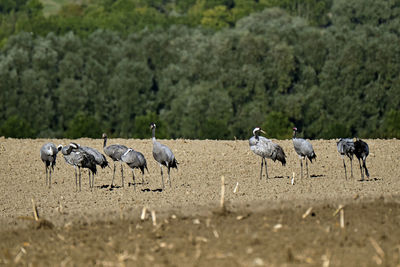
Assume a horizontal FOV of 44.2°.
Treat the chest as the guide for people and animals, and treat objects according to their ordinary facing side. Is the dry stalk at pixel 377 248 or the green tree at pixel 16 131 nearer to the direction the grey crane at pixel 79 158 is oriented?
the green tree

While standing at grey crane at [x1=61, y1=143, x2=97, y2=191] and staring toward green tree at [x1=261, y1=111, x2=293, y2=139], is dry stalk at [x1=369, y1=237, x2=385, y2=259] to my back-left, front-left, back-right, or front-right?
back-right

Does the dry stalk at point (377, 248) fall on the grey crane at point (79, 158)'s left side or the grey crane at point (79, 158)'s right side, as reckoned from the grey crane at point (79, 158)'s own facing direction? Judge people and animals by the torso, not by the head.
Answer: on its left

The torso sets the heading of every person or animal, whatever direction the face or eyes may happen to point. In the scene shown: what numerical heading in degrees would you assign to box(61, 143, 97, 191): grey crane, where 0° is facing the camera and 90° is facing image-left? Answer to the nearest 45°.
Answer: approximately 90°

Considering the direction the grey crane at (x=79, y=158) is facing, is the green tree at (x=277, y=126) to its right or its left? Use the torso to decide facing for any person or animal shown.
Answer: on its right

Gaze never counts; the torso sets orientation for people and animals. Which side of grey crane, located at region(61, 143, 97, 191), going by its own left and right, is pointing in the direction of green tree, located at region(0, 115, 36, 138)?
right
